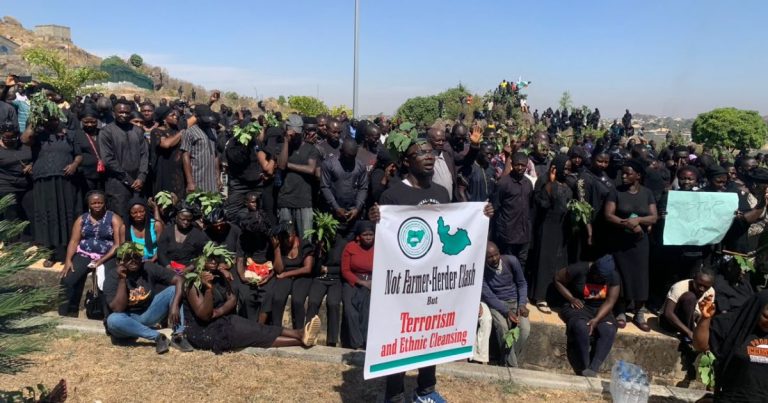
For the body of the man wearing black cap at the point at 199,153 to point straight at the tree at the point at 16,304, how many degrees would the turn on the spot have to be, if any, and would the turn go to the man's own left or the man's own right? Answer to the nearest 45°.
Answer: approximately 45° to the man's own right

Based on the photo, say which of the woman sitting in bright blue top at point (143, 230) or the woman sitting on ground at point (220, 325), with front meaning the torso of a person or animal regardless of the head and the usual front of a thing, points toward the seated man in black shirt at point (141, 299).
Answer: the woman sitting in bright blue top at point (143, 230)

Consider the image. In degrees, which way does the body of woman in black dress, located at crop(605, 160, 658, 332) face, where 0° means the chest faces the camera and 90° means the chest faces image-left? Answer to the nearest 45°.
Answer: approximately 0°

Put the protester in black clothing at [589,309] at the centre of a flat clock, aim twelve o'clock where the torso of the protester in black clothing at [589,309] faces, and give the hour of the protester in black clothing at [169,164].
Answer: the protester in black clothing at [169,164] is roughly at 3 o'clock from the protester in black clothing at [589,309].

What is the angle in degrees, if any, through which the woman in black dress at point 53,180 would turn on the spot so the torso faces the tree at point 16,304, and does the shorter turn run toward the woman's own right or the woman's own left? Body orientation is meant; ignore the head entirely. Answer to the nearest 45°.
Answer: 0° — they already face it

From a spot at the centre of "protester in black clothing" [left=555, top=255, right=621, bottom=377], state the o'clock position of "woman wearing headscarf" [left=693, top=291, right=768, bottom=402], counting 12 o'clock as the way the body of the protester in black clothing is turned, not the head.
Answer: The woman wearing headscarf is roughly at 11 o'clock from the protester in black clothing.

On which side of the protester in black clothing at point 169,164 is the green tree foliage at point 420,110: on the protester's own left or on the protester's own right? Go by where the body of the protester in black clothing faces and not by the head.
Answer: on the protester's own left
